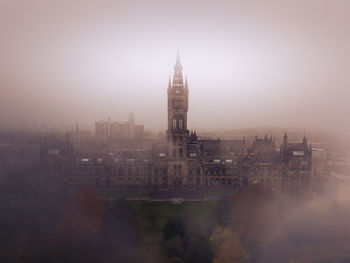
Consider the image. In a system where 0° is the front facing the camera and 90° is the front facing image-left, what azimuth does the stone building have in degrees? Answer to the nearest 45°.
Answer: approximately 0°
